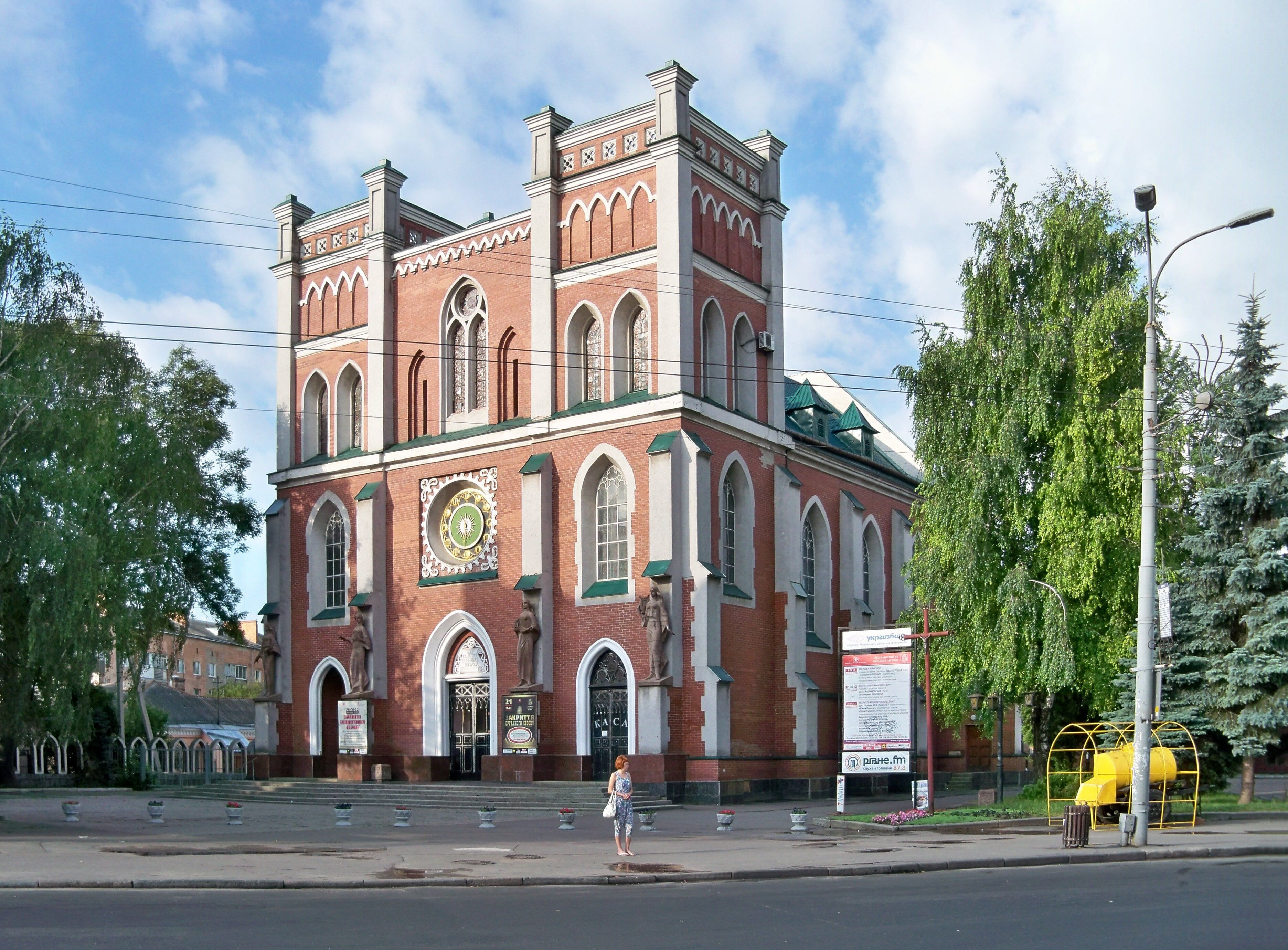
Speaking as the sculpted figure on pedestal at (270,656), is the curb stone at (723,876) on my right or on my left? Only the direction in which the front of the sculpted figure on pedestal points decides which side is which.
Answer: on my left

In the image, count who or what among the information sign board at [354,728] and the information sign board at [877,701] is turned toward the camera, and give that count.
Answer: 2

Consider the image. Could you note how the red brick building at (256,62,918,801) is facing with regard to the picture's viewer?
facing the viewer and to the left of the viewer

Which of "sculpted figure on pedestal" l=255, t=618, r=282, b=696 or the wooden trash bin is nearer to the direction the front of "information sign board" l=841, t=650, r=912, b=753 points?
the wooden trash bin

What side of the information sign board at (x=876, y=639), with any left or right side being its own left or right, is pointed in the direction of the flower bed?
front

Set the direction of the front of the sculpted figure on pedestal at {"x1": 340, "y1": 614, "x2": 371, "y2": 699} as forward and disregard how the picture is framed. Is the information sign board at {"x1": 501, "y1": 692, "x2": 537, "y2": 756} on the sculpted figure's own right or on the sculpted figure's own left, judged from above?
on the sculpted figure's own left
